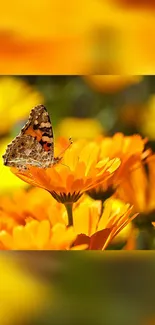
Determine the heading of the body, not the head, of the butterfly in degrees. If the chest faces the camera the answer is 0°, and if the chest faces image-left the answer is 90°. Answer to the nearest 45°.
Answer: approximately 270°
